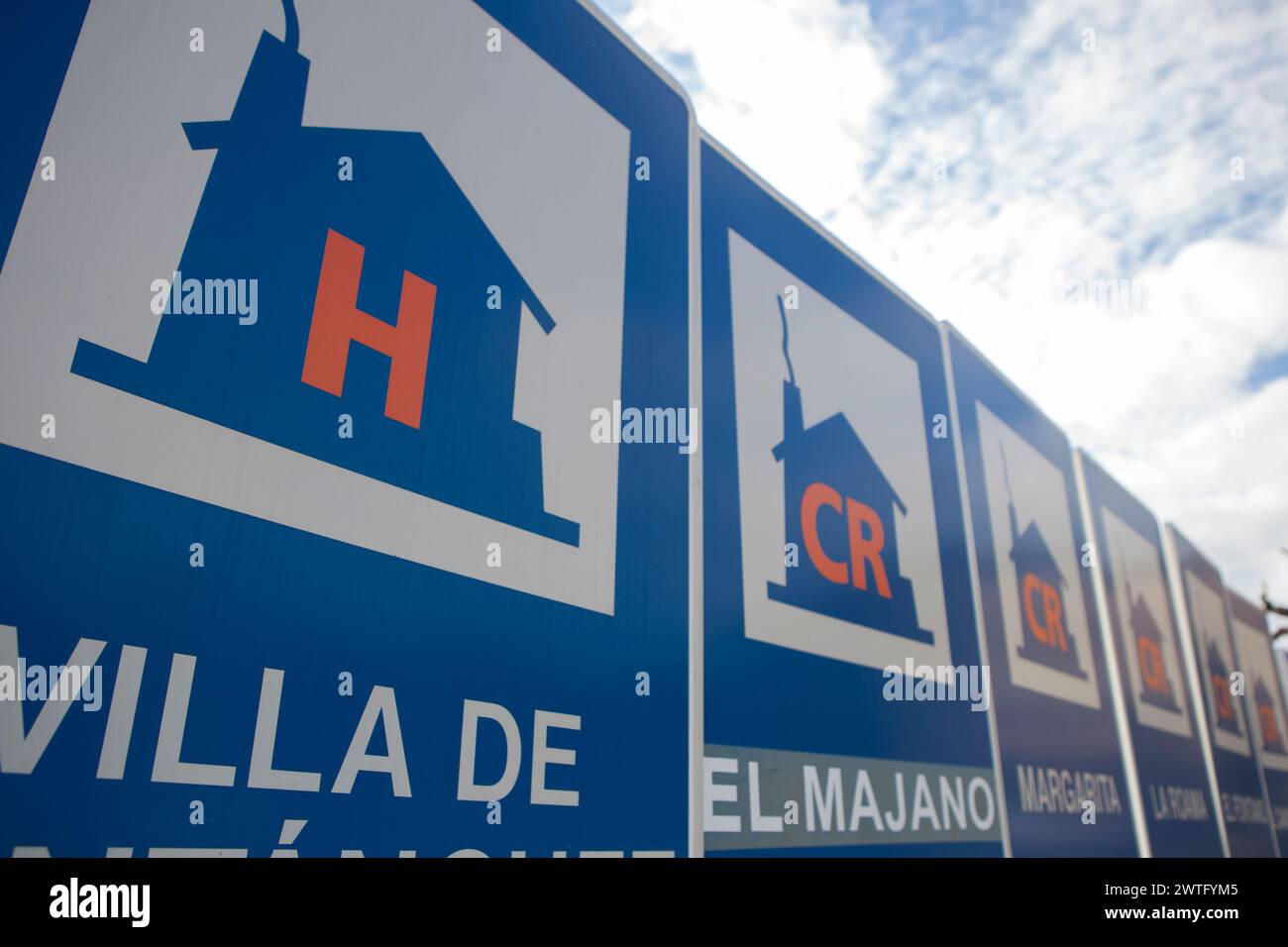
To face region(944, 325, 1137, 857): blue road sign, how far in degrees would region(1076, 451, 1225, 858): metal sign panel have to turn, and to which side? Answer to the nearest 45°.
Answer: approximately 45° to its right

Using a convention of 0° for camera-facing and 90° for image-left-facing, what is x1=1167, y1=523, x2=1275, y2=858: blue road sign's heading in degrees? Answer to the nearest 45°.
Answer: approximately 315°

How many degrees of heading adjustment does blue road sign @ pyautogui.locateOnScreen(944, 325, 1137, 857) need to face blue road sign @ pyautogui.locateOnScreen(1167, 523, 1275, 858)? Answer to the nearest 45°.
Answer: approximately 135° to its left

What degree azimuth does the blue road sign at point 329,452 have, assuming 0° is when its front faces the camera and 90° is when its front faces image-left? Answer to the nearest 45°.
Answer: approximately 315°

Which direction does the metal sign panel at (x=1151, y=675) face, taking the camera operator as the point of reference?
facing the viewer and to the right of the viewer

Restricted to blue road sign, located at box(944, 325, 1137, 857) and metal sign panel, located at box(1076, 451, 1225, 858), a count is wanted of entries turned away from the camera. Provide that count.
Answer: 0

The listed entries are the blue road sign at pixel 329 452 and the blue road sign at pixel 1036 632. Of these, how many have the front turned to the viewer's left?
0

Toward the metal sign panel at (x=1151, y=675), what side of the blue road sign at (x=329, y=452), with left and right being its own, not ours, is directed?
left
